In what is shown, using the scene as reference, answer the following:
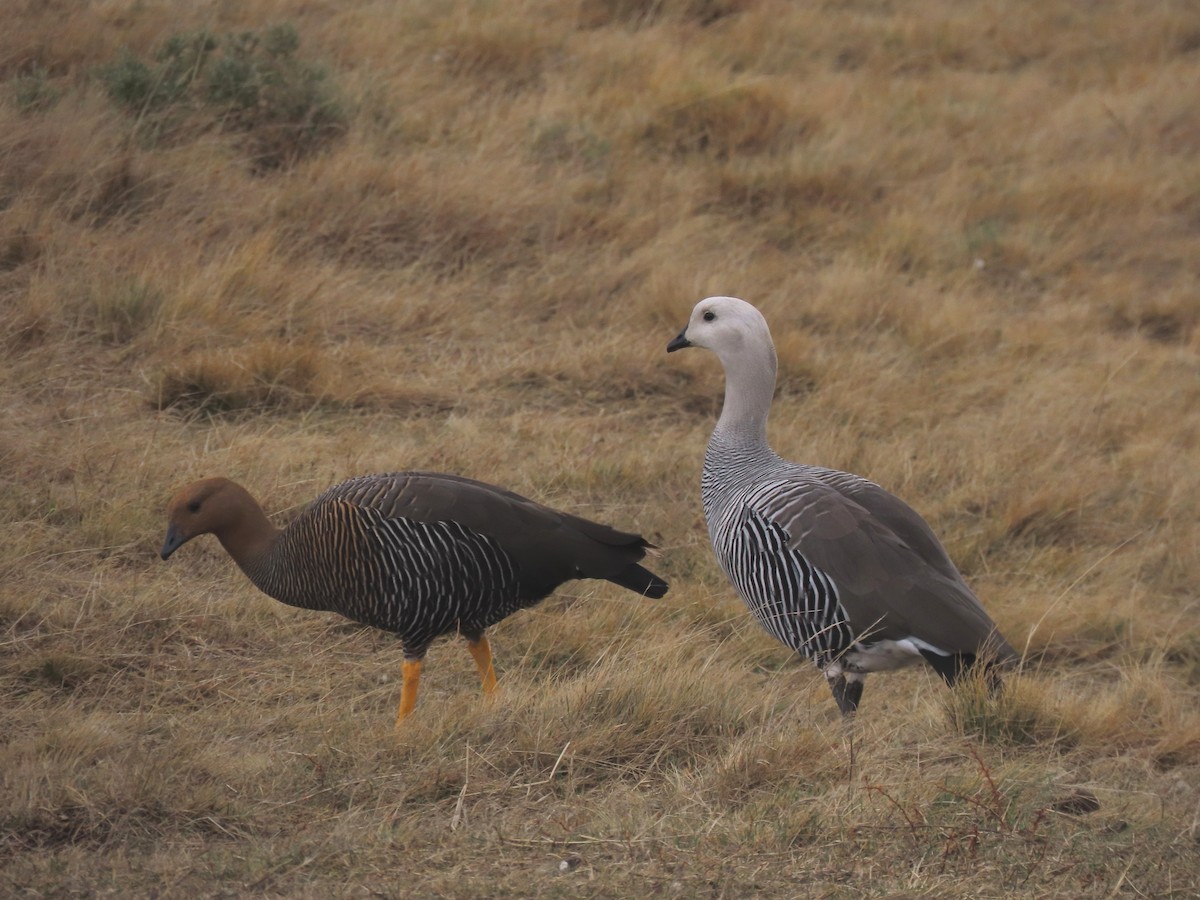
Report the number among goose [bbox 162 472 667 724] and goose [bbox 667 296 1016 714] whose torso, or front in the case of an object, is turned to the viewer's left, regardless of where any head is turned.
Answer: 2

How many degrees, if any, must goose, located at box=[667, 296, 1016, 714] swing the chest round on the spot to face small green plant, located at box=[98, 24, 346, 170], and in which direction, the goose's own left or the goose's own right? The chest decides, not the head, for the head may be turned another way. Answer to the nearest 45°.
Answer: approximately 45° to the goose's own right

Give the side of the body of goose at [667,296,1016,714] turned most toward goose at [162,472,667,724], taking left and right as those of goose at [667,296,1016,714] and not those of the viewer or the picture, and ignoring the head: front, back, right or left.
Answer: front

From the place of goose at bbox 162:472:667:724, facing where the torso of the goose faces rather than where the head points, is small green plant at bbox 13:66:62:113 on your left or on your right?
on your right

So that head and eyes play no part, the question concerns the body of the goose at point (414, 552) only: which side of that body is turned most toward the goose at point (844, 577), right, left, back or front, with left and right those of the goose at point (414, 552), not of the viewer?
back

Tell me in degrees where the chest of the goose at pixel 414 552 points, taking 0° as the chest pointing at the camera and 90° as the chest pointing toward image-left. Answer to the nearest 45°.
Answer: approximately 90°

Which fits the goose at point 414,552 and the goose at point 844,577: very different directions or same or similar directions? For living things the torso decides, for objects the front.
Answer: same or similar directions

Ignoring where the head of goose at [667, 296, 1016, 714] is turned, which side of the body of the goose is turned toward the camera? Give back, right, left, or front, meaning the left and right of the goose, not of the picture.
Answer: left
